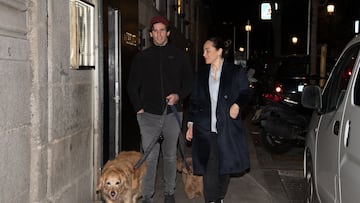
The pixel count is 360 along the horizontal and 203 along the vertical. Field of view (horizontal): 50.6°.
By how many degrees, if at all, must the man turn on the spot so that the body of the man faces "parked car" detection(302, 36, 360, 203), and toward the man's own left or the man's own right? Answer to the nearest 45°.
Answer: approximately 45° to the man's own left

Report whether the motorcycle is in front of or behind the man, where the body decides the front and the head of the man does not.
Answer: behind

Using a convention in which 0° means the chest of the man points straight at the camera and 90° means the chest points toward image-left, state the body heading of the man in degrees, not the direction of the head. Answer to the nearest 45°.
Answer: approximately 0°

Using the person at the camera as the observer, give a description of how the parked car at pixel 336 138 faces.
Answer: facing away from the viewer and to the left of the viewer

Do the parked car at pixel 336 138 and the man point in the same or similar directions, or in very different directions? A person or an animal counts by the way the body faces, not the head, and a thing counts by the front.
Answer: very different directions

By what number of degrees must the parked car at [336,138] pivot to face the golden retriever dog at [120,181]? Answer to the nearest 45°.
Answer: approximately 45° to its left

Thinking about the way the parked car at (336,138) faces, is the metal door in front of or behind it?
in front

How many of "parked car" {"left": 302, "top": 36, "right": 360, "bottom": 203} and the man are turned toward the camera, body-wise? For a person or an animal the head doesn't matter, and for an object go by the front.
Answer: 1

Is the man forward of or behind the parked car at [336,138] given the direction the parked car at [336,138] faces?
forward

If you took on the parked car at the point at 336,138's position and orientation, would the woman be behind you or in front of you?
in front
